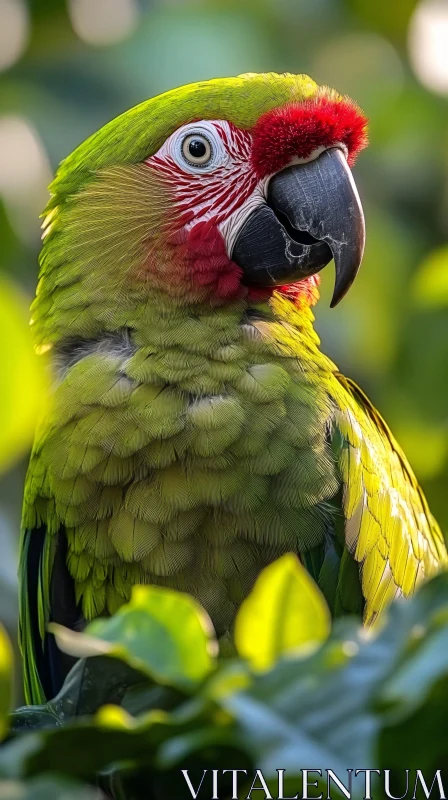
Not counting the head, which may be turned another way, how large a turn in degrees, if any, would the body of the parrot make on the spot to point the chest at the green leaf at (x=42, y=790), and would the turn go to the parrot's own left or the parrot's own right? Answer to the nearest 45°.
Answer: approximately 45° to the parrot's own right

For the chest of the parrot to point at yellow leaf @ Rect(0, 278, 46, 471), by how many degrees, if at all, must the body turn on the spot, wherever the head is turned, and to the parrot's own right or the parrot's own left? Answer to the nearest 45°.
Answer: approximately 45° to the parrot's own right

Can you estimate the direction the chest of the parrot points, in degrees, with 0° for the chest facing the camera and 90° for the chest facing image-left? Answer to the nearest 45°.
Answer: approximately 315°

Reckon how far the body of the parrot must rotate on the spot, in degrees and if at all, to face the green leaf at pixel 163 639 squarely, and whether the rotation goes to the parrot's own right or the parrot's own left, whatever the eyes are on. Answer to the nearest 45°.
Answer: approximately 45° to the parrot's own right
